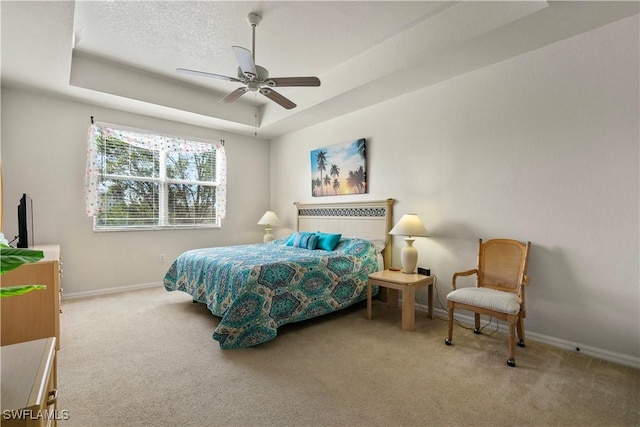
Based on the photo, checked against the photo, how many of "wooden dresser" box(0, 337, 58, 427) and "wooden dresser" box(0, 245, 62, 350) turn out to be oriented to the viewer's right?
2

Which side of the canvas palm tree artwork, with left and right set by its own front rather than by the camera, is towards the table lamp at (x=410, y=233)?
left

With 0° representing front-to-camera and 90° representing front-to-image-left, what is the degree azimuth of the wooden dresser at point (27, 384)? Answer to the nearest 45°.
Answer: approximately 270°

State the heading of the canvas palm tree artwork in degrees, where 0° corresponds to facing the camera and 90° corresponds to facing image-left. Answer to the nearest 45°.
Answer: approximately 45°

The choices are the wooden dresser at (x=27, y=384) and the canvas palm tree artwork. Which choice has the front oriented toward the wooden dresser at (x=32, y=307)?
the canvas palm tree artwork

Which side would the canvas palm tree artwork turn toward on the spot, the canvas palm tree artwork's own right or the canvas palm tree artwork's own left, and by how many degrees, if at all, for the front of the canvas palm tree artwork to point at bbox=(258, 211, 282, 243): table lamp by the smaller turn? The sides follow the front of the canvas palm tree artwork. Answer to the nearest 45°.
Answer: approximately 90° to the canvas palm tree artwork's own right

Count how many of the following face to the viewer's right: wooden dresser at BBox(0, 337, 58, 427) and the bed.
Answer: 1

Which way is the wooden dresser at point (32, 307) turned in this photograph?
to the viewer's right

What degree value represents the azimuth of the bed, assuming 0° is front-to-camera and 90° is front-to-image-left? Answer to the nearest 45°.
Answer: approximately 45°

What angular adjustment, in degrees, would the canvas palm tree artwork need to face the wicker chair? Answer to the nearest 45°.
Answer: approximately 90° to its left

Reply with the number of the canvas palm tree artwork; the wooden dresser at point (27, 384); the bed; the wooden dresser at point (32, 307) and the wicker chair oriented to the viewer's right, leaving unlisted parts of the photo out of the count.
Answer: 2

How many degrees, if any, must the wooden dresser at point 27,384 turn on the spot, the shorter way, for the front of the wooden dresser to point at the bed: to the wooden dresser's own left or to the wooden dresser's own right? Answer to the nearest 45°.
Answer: approximately 45° to the wooden dresser's own left

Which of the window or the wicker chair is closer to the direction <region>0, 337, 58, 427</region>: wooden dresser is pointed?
the wicker chair

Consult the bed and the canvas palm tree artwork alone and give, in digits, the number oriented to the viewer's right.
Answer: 0

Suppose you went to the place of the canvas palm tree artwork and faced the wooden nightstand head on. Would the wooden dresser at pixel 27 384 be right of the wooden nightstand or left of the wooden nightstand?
right
